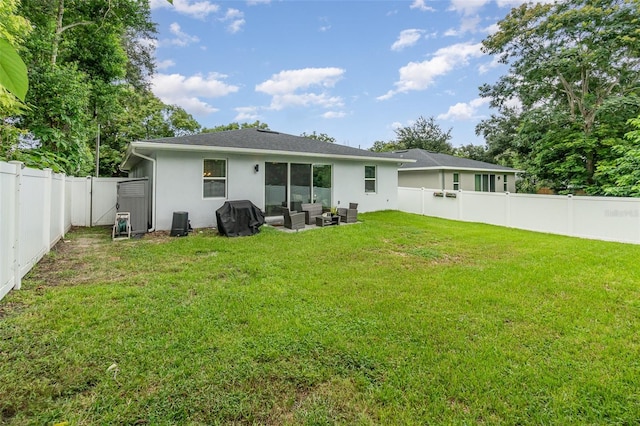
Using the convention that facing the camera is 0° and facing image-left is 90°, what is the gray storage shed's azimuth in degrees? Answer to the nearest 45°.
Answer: approximately 0°

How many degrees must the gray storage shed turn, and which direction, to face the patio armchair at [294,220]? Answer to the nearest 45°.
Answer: approximately 90° to its left

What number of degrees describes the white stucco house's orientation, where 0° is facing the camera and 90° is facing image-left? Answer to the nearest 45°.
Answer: approximately 135°

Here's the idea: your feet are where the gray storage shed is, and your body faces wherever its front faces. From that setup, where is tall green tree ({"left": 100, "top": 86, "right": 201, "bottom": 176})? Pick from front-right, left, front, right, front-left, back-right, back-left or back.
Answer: back
